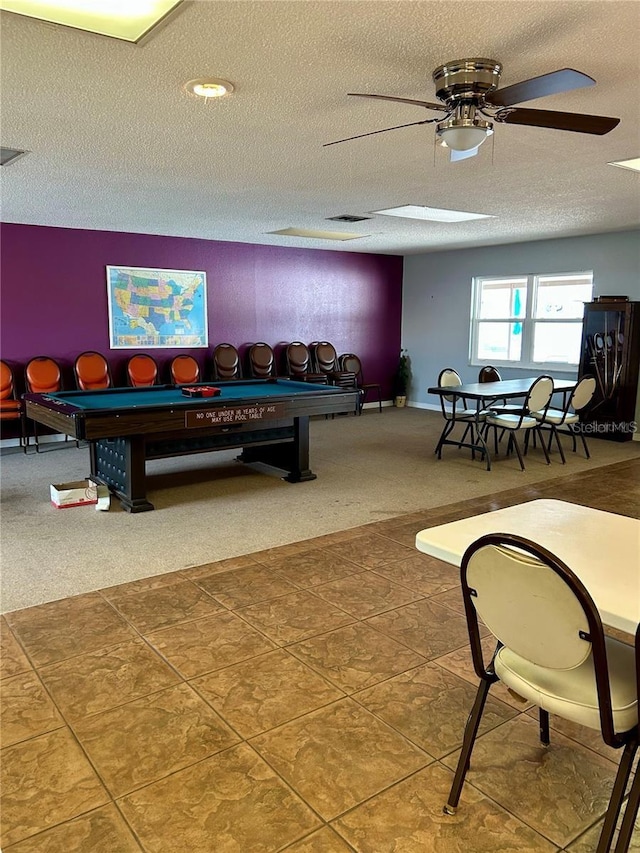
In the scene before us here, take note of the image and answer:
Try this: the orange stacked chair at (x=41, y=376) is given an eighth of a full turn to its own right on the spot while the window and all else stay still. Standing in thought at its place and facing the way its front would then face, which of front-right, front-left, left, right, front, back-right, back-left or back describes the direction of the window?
back-left

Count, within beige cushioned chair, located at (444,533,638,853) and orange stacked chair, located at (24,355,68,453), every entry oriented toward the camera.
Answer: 1

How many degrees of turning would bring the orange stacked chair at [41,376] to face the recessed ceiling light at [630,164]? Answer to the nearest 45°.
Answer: approximately 45° to its left

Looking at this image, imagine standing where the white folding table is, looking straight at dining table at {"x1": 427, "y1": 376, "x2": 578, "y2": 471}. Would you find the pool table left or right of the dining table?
left

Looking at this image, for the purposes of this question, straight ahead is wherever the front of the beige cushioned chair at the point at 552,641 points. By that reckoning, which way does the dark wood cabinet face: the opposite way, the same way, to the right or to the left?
the opposite way

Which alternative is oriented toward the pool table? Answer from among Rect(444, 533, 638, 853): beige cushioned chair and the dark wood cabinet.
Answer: the dark wood cabinet

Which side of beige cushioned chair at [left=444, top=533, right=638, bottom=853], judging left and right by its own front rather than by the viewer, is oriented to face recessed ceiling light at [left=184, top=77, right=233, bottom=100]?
left

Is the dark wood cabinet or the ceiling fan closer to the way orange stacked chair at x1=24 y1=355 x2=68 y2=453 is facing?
the ceiling fan

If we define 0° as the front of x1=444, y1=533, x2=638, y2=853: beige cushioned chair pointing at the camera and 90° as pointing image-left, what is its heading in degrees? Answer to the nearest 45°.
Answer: approximately 225°

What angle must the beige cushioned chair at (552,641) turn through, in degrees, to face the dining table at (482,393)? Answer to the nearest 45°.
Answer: approximately 45° to its left

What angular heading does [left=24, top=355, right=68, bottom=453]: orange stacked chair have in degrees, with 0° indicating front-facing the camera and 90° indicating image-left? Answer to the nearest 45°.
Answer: approximately 0°

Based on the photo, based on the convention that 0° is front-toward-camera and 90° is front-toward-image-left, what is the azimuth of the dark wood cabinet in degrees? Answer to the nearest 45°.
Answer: approximately 45°
